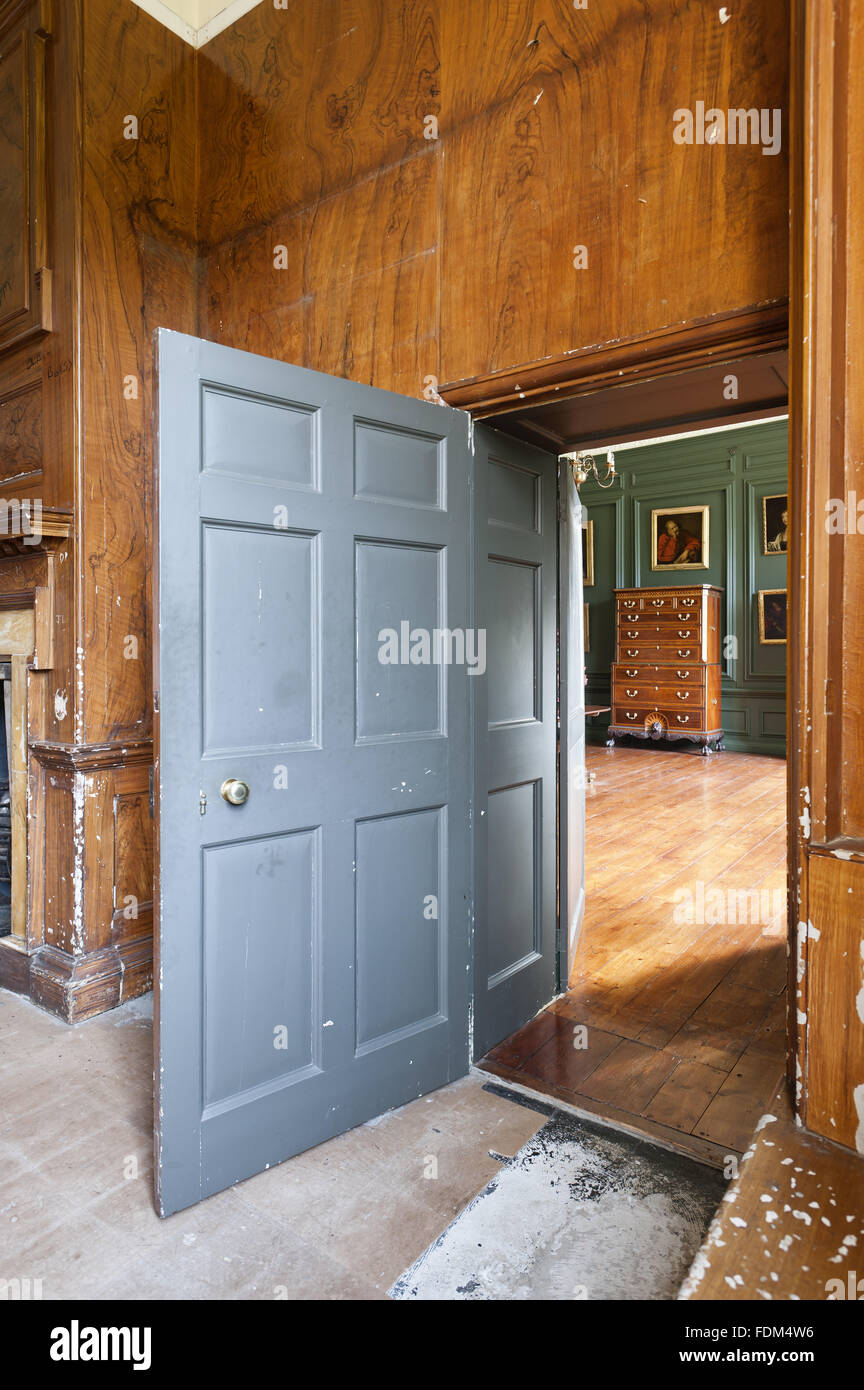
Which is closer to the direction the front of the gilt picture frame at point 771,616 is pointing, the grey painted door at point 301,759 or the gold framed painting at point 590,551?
the grey painted door

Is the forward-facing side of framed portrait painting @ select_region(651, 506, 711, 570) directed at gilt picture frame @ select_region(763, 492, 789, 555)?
no

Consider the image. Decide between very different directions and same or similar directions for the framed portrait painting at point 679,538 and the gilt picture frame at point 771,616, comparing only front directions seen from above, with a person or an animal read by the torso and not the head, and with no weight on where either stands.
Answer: same or similar directions

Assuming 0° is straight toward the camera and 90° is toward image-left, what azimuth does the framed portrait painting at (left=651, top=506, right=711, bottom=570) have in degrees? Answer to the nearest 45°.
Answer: approximately 0°

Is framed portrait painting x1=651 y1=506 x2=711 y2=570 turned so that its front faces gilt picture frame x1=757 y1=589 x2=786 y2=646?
no

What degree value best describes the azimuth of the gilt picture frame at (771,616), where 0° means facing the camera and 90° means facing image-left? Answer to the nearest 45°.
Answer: approximately 0°

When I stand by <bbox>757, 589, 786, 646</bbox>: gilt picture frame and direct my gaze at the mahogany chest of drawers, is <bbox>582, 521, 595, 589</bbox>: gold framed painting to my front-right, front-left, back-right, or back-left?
front-right

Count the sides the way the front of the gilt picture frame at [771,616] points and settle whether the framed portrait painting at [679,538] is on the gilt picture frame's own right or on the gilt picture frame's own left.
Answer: on the gilt picture frame's own right
